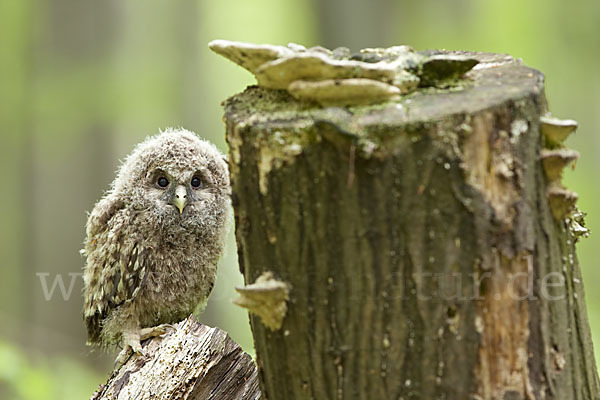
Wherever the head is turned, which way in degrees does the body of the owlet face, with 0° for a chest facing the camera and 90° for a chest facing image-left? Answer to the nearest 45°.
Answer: approximately 315°
